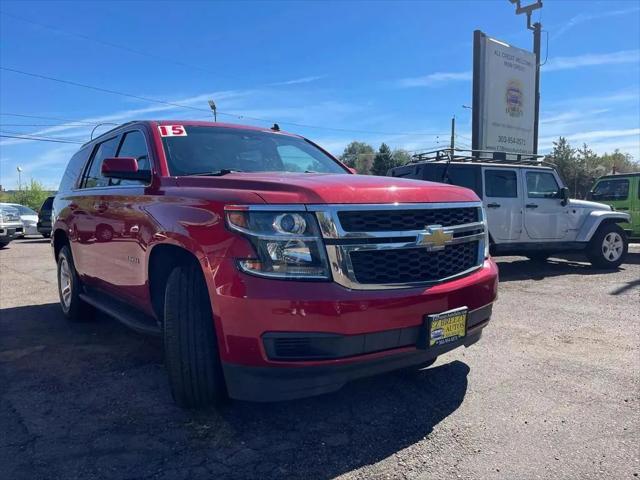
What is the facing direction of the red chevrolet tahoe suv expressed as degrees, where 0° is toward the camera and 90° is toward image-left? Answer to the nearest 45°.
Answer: approximately 315°

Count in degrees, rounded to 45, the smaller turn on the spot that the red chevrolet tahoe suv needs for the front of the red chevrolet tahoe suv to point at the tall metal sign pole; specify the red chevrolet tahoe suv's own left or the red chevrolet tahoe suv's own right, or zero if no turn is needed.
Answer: approximately 90° to the red chevrolet tahoe suv's own left

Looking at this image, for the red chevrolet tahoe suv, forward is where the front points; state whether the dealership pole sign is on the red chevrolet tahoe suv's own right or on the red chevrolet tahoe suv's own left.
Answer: on the red chevrolet tahoe suv's own left

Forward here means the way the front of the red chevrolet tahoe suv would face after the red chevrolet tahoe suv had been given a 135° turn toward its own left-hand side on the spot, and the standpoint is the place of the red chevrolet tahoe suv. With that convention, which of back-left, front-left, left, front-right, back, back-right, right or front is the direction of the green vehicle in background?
front-right

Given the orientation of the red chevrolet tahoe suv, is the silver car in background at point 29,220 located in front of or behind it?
behind
